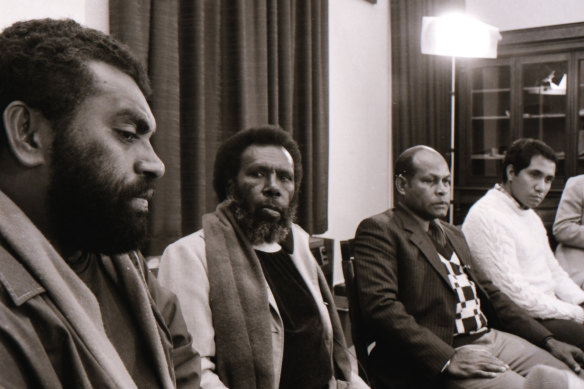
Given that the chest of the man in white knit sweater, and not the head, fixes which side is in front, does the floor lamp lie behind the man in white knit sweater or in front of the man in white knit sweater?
behind

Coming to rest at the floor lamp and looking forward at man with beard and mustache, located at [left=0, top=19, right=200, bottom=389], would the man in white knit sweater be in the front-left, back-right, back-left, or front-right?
front-left

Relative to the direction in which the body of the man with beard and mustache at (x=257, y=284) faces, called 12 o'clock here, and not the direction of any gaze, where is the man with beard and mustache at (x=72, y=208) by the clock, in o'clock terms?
the man with beard and mustache at (x=72, y=208) is roughly at 2 o'clock from the man with beard and mustache at (x=257, y=284).

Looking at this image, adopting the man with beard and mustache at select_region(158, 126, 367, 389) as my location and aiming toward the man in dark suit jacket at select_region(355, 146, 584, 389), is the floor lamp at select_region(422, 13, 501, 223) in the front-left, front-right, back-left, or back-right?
front-left

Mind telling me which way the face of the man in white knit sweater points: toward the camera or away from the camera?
toward the camera

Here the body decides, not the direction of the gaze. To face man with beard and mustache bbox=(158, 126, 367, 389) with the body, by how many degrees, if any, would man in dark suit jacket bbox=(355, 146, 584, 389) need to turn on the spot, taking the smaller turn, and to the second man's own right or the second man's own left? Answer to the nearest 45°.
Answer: approximately 90° to the second man's own right

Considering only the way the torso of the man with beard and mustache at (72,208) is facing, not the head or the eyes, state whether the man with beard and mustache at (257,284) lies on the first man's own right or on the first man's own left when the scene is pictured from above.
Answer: on the first man's own left

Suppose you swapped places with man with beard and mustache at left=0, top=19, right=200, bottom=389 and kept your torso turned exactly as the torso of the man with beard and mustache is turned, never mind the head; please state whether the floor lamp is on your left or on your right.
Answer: on your left

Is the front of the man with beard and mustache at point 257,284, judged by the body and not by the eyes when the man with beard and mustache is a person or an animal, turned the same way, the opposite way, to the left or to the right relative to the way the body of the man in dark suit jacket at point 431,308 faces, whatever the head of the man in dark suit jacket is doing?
the same way

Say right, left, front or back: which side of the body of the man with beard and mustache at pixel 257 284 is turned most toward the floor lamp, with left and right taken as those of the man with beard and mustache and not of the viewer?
left

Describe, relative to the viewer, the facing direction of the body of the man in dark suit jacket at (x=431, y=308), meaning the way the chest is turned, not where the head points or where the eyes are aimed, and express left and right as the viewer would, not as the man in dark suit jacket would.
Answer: facing the viewer and to the right of the viewer

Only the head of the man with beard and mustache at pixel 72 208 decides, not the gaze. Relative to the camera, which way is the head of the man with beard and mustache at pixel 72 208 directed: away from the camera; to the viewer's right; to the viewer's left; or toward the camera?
to the viewer's right

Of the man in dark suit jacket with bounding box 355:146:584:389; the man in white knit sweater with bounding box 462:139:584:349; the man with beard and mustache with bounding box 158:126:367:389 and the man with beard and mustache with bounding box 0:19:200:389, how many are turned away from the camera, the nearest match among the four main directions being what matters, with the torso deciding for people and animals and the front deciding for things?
0
